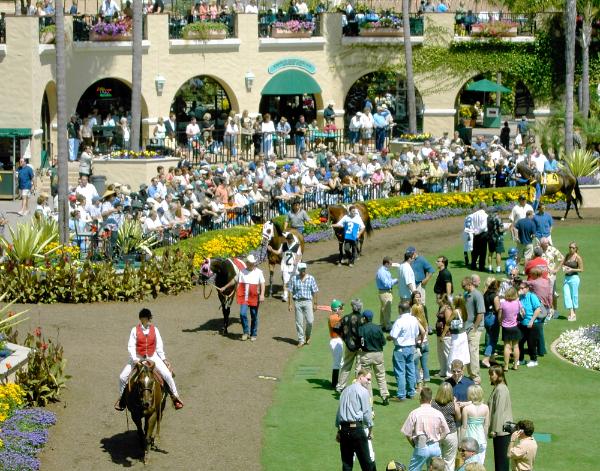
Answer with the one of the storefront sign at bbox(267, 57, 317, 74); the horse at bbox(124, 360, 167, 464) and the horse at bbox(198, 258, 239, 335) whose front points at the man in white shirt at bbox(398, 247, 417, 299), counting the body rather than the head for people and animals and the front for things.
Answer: the storefront sign

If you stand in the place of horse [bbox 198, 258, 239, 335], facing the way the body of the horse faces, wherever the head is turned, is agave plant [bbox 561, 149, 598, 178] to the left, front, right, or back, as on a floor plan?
back

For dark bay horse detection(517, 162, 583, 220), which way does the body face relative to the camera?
to the viewer's left

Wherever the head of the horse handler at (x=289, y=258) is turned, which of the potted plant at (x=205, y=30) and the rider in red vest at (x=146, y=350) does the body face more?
the rider in red vest

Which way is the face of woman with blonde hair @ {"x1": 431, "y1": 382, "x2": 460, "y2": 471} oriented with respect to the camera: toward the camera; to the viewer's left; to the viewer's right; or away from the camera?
away from the camera

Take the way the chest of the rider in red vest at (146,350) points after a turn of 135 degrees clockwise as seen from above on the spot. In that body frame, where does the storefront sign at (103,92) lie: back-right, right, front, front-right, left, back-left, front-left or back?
front-right

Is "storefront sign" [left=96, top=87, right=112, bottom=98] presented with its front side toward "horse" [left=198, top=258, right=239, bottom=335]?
yes

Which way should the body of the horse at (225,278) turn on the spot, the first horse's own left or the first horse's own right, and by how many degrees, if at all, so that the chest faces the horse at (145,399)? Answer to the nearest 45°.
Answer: approximately 45° to the first horse's own left
